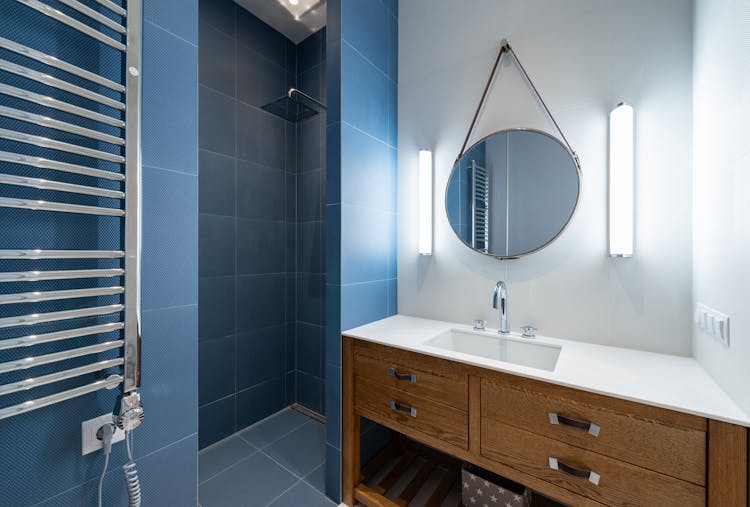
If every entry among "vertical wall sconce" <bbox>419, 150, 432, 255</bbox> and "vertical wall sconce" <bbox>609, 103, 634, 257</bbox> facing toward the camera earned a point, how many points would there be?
2

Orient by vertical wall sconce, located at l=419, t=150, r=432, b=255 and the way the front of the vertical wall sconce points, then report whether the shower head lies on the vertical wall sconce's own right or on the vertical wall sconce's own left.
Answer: on the vertical wall sconce's own right

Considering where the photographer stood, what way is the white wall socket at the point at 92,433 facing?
facing the viewer and to the right of the viewer

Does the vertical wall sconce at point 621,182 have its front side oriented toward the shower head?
no

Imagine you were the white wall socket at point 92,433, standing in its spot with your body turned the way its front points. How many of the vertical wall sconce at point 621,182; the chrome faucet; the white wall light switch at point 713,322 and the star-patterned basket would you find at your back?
0

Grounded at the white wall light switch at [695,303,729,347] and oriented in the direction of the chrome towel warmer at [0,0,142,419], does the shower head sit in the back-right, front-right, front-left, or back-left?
front-right

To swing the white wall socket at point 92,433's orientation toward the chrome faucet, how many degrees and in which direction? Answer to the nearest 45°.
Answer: approximately 45° to its left

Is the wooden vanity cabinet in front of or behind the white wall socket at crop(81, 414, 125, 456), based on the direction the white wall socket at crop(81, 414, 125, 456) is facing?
in front

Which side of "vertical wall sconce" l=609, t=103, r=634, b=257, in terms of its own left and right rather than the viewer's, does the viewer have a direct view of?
front

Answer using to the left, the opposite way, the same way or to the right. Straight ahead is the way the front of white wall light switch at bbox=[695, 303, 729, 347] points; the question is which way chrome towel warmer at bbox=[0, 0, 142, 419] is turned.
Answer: the opposite way

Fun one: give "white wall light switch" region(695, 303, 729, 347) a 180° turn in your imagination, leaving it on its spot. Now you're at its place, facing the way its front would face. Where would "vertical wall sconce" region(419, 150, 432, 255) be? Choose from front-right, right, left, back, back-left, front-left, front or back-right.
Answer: back-left

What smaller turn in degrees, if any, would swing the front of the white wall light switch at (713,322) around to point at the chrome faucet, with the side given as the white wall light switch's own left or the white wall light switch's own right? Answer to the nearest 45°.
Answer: approximately 45° to the white wall light switch's own right

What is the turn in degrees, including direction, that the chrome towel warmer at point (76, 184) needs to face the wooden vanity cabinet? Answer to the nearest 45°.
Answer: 0° — it already faces it

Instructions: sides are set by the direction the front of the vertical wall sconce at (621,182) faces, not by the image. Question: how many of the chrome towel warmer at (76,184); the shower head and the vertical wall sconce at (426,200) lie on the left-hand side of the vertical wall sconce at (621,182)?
0
